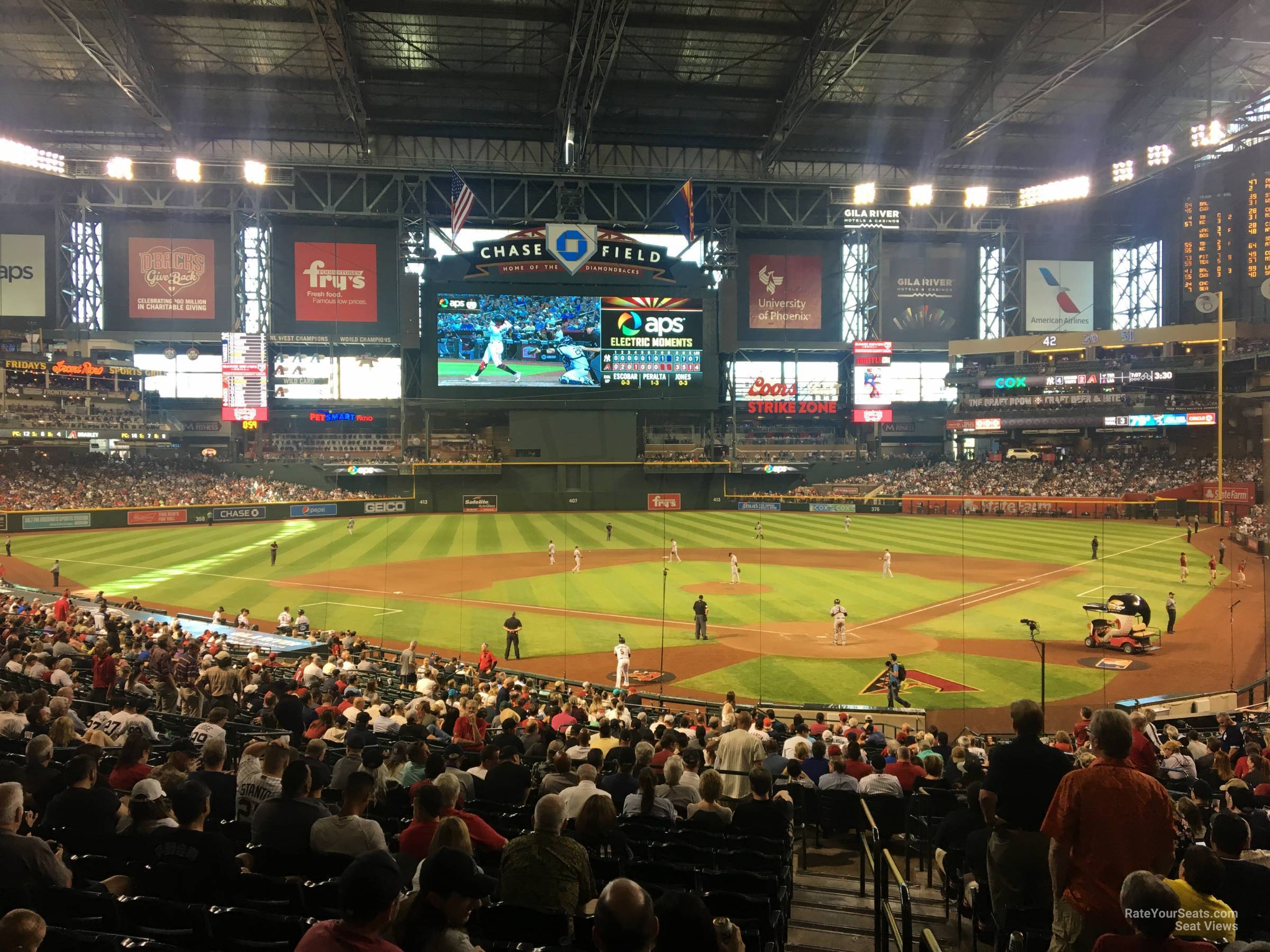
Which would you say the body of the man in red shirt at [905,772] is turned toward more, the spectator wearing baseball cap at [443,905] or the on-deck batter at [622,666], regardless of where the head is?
the on-deck batter

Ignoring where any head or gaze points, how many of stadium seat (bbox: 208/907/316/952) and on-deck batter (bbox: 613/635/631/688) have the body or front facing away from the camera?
2

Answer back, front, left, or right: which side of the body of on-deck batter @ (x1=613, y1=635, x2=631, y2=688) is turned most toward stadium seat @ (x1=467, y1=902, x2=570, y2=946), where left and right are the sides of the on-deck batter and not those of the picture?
back

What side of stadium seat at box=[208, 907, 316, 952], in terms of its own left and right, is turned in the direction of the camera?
back

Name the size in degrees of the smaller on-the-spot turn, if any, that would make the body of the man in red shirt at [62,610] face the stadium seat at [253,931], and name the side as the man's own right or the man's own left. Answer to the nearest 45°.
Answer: approximately 135° to the man's own right

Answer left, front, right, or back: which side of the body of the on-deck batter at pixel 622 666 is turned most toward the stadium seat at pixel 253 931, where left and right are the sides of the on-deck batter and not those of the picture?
back

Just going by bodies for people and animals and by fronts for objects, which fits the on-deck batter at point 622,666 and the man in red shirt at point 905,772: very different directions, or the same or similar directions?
same or similar directions

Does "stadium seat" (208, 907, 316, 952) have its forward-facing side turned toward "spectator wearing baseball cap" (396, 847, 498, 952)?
no

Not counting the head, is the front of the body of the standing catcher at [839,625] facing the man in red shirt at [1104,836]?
no

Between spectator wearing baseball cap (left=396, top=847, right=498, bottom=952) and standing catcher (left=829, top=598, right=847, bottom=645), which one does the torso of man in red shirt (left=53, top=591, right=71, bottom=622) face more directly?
the standing catcher

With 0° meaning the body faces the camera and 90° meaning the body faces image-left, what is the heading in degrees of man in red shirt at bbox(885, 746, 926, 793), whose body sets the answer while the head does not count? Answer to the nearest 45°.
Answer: approximately 180°

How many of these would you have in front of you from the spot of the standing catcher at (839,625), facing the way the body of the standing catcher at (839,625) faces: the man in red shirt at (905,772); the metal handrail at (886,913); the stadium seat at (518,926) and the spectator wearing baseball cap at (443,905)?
0
